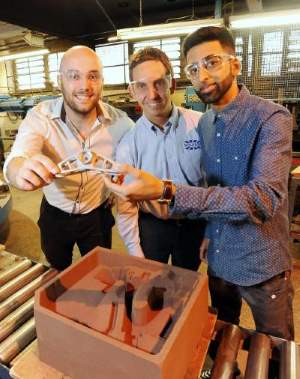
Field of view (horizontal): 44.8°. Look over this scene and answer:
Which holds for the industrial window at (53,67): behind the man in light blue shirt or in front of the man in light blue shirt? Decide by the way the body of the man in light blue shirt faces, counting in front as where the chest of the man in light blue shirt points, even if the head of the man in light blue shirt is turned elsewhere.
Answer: behind

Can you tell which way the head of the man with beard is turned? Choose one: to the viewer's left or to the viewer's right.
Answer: to the viewer's left

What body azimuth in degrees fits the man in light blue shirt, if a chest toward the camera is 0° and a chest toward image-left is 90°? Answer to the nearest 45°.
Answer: approximately 0°

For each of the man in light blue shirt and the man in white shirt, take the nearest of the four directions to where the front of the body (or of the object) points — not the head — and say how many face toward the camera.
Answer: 2

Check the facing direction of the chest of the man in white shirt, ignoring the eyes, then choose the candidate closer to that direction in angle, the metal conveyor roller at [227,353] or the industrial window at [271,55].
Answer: the metal conveyor roller

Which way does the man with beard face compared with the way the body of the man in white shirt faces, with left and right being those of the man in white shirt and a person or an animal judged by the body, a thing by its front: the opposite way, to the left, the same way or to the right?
to the right

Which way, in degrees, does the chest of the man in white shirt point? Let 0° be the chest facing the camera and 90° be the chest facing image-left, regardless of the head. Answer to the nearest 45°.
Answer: approximately 0°

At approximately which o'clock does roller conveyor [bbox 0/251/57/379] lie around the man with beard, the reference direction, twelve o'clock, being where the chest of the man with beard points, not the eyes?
The roller conveyor is roughly at 1 o'clock from the man with beard.

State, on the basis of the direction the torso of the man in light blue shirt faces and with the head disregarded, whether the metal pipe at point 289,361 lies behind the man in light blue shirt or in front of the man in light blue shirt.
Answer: in front

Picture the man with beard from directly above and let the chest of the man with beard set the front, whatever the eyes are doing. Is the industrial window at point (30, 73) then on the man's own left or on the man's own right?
on the man's own right

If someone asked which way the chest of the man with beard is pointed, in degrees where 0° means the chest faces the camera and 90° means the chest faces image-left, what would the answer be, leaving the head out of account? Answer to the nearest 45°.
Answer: approximately 45°

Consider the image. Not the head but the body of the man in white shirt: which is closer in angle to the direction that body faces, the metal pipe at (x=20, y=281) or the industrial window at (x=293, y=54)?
the metal pipe
